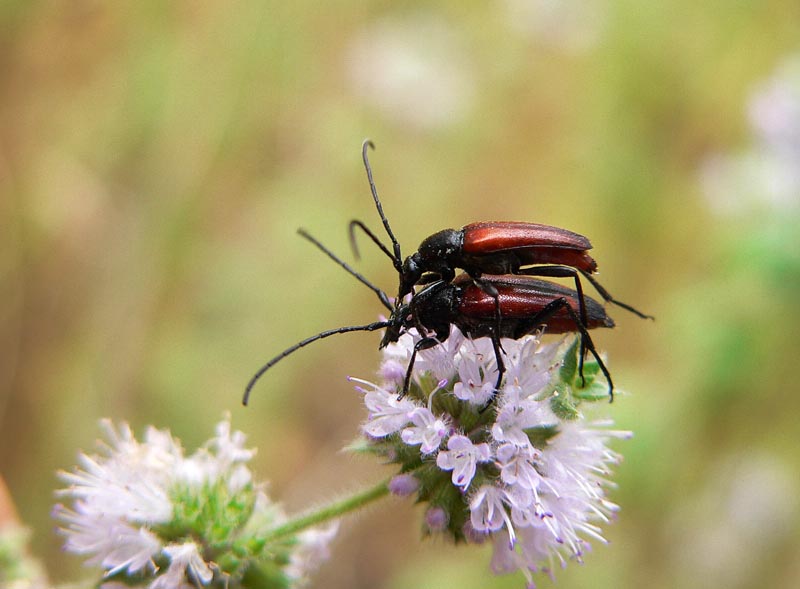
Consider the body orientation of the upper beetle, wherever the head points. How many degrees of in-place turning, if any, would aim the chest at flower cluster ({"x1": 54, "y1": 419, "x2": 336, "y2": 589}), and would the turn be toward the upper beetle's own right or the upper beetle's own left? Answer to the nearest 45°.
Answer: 0° — it already faces it

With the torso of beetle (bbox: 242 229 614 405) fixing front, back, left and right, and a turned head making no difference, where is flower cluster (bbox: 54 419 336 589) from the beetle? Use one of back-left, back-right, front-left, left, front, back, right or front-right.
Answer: front

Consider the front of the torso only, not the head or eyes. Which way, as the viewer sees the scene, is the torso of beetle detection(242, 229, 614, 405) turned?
to the viewer's left

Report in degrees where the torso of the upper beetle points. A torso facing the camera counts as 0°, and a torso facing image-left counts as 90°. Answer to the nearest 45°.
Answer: approximately 90°
